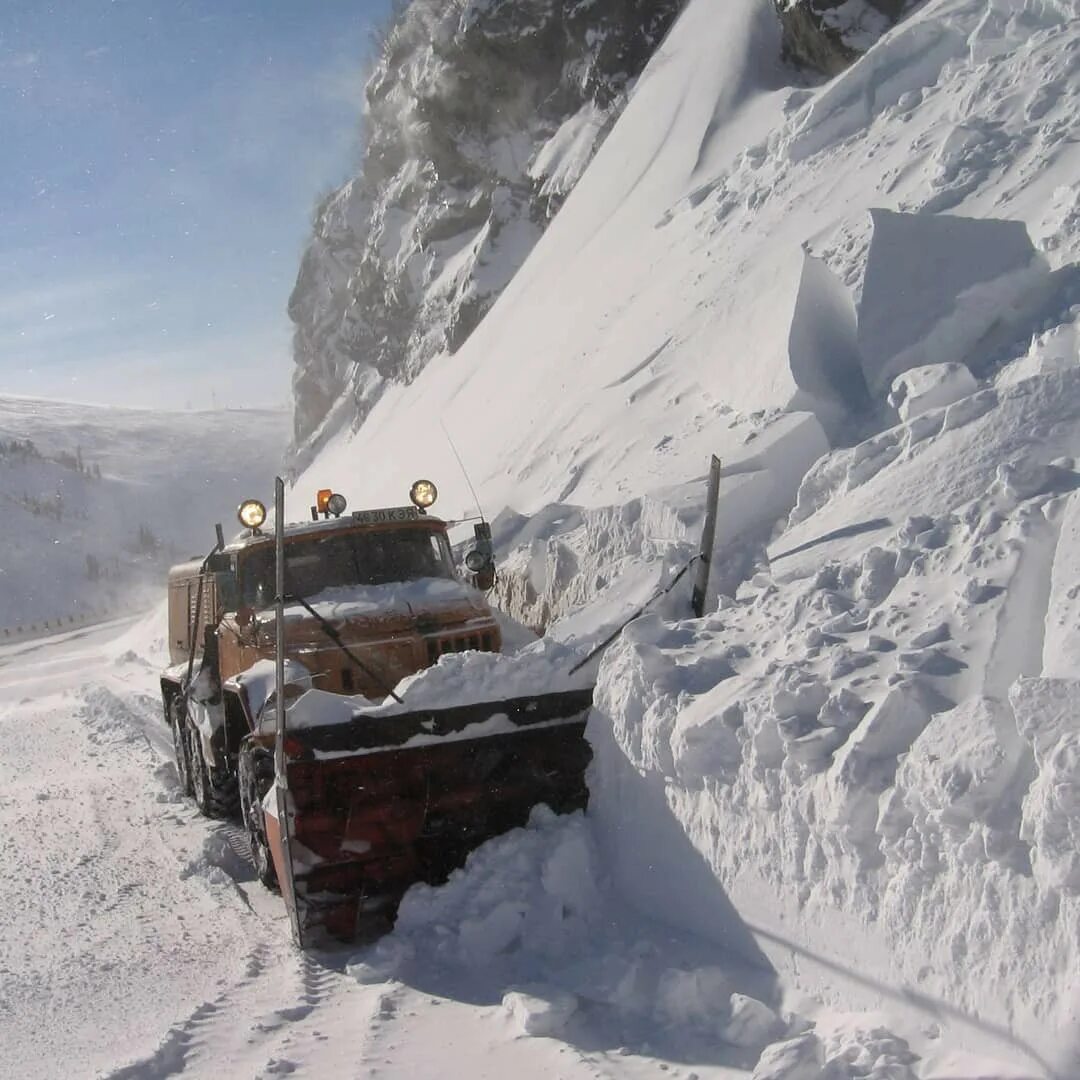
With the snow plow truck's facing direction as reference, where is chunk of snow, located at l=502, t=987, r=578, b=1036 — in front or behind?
in front

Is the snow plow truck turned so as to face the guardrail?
no

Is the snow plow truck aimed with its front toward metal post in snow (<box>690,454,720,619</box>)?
no

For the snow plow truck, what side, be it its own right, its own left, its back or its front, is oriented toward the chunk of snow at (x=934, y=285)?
left

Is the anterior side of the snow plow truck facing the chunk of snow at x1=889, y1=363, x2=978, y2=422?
no

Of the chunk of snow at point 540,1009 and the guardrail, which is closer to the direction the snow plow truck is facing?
the chunk of snow

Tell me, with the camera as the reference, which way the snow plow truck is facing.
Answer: facing the viewer and to the right of the viewer

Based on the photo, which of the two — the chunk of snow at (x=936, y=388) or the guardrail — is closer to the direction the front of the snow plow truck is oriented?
the chunk of snow
